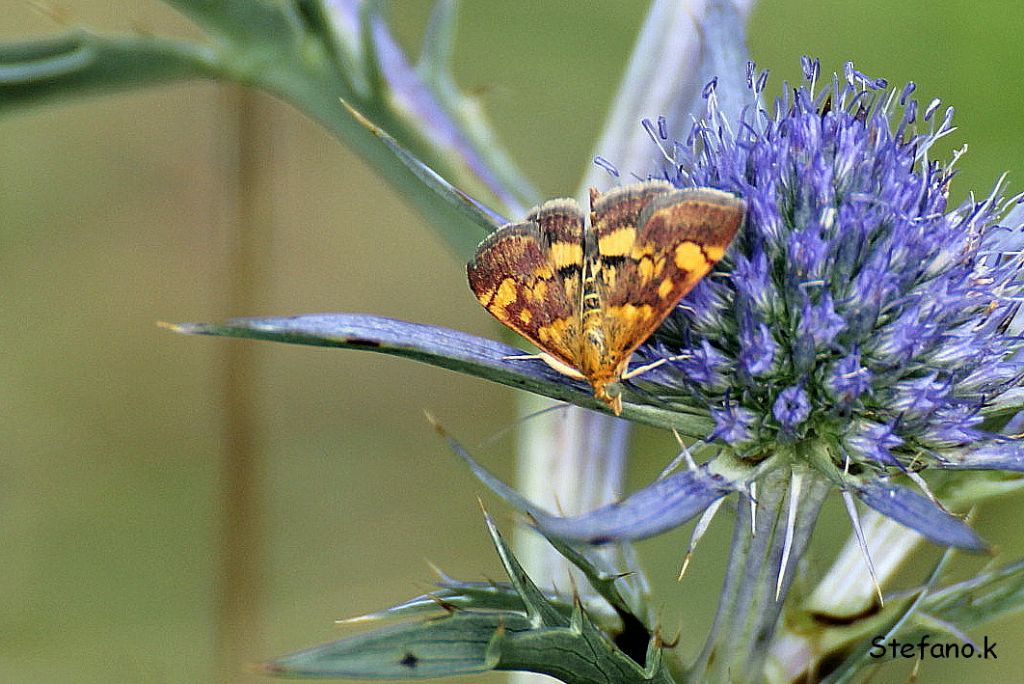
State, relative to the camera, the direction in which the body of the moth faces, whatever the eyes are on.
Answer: toward the camera
